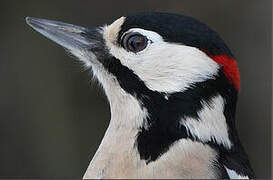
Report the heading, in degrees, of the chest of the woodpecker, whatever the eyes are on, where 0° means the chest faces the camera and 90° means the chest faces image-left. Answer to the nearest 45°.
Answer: approximately 90°
